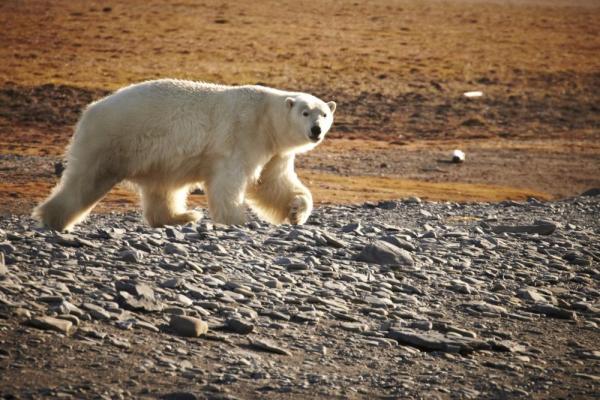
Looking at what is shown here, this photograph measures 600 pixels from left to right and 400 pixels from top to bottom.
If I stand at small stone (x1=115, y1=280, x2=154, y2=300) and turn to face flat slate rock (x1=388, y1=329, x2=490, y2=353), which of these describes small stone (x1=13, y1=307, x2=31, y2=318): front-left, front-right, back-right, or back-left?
back-right

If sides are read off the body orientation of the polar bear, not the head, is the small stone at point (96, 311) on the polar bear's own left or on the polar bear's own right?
on the polar bear's own right

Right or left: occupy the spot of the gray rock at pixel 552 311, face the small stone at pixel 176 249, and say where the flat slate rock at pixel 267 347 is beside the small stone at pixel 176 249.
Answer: left

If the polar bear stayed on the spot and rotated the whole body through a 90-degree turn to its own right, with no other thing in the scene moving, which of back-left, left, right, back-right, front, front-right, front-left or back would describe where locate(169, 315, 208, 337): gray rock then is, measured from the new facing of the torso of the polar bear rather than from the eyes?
front

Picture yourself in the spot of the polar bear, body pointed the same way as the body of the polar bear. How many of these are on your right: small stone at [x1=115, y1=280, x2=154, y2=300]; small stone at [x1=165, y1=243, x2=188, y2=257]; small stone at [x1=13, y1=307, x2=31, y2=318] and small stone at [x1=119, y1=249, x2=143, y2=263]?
4

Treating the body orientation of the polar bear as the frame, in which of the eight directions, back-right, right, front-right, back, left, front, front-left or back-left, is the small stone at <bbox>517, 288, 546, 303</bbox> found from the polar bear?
front-right

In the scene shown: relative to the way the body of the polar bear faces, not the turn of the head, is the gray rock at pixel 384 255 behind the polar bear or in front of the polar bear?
in front

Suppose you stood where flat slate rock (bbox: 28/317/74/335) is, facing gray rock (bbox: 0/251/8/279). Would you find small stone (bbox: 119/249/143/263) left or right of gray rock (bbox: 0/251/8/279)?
right

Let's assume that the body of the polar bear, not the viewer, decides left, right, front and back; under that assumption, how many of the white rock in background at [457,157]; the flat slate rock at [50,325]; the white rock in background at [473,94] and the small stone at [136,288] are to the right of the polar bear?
2

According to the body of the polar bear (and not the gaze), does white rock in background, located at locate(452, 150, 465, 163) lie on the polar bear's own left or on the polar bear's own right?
on the polar bear's own left

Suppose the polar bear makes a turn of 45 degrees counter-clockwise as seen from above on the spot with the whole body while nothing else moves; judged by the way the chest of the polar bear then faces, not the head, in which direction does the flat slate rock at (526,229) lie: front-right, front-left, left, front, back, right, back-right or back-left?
front-right

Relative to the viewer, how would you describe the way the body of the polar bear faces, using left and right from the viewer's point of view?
facing to the right of the viewer

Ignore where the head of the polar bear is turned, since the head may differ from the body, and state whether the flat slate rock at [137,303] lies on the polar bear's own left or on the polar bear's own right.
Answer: on the polar bear's own right

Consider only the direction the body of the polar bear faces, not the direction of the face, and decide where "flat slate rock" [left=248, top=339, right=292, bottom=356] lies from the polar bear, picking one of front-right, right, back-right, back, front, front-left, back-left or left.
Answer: right

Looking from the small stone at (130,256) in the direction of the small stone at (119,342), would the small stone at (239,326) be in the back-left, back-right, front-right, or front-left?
front-left

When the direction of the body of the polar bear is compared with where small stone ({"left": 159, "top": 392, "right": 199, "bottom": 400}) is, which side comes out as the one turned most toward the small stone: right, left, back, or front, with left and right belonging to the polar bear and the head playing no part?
right

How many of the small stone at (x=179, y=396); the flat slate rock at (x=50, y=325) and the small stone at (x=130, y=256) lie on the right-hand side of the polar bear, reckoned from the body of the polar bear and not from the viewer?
3

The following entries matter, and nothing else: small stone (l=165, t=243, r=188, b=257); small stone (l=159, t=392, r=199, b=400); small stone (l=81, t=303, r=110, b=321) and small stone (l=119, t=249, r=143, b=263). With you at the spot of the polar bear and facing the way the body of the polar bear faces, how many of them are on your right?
4
